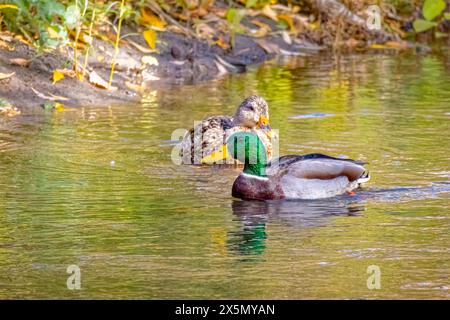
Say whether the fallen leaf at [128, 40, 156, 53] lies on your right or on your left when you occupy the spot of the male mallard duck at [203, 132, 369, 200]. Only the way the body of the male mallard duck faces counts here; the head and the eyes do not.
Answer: on your right

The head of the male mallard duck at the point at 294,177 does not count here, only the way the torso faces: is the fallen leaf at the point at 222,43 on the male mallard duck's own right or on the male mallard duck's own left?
on the male mallard duck's own right

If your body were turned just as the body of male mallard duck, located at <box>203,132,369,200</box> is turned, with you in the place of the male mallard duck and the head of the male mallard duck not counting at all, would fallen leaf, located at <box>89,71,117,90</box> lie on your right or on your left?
on your right

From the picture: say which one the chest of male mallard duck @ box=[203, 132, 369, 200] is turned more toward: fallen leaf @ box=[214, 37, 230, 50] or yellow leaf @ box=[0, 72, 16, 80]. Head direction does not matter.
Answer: the yellow leaf

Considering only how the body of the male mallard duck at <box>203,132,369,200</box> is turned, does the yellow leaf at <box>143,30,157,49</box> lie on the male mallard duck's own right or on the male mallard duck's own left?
on the male mallard duck's own right

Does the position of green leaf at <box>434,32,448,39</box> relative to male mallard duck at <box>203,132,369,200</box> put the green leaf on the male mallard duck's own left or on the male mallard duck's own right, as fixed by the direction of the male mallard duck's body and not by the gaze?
on the male mallard duck's own right

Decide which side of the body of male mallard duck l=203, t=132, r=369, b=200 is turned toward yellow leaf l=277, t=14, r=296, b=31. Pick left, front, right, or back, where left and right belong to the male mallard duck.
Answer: right

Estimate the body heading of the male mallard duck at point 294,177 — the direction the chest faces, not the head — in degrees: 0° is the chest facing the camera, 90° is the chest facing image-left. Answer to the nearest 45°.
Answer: approximately 90°

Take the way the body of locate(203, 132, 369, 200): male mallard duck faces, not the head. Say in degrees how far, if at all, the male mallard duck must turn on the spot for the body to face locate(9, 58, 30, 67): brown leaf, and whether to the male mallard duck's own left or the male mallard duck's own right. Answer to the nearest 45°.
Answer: approximately 45° to the male mallard duck's own right
